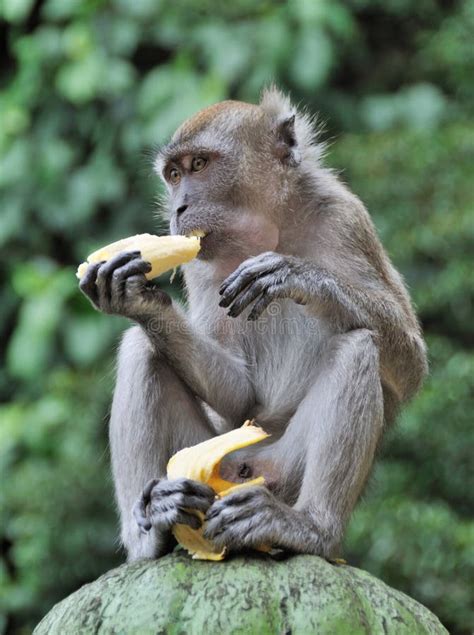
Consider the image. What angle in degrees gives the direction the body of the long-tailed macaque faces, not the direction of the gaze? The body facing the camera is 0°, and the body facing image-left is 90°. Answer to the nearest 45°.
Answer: approximately 45°
